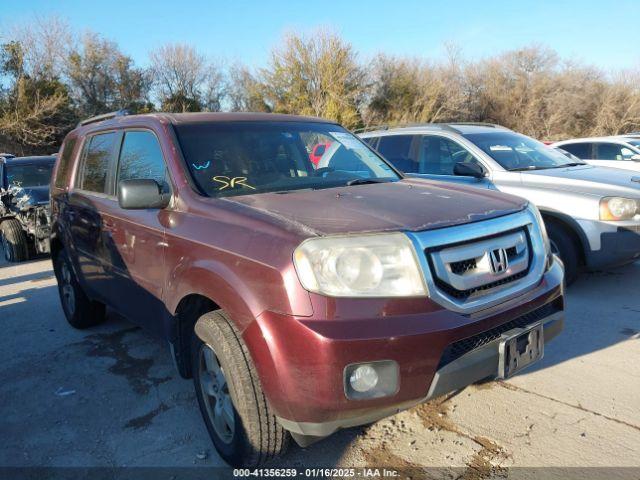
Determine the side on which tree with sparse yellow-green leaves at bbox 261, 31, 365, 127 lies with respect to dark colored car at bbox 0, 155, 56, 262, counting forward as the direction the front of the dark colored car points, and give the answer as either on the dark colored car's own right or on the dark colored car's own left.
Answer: on the dark colored car's own left

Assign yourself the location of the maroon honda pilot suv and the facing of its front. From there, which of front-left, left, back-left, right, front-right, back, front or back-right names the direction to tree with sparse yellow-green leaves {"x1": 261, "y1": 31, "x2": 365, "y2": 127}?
back-left

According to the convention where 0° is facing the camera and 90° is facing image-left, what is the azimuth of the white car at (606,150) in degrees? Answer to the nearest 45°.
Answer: approximately 315°

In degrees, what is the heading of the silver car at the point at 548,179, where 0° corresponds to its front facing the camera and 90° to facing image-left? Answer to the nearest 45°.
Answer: approximately 315°

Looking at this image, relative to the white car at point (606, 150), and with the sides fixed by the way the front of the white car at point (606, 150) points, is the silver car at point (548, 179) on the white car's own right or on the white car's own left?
on the white car's own right

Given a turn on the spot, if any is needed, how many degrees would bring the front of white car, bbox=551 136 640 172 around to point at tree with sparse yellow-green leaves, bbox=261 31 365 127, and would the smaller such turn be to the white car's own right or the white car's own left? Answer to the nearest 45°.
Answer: approximately 180°

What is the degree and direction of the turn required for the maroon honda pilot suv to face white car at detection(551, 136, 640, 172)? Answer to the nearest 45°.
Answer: approximately 90° to its left
